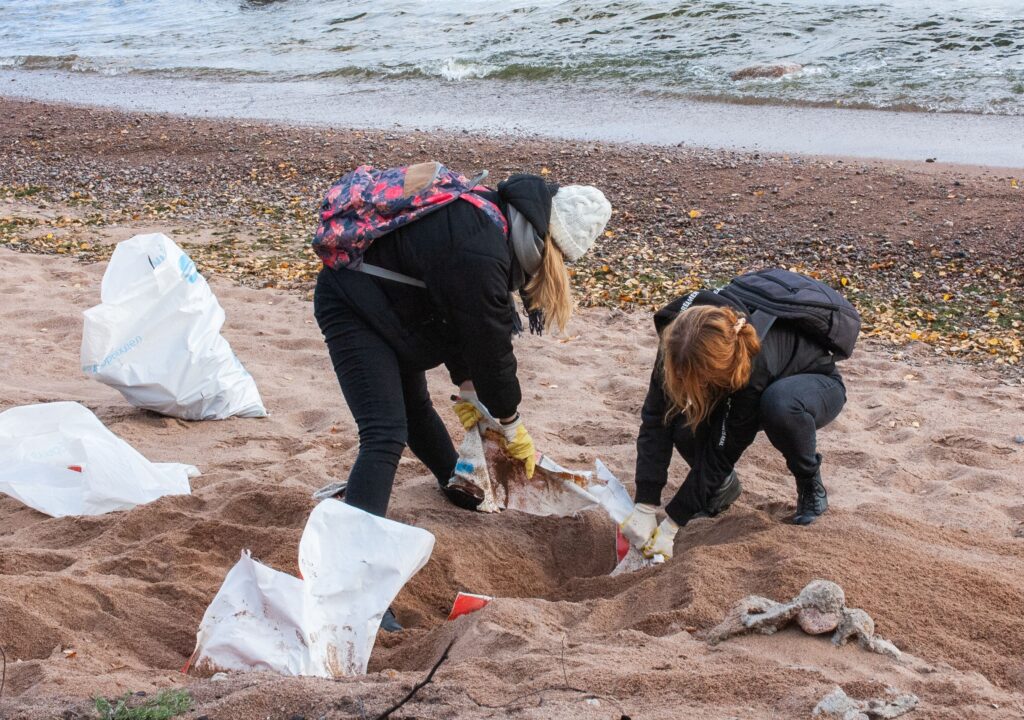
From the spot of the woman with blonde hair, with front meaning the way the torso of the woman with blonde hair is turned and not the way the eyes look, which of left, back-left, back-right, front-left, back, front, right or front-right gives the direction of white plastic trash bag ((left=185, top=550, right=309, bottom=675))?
back-right

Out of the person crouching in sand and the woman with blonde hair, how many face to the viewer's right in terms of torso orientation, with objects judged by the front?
1

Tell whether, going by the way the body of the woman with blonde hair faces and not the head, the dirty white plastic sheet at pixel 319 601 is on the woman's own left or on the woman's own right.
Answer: on the woman's own right

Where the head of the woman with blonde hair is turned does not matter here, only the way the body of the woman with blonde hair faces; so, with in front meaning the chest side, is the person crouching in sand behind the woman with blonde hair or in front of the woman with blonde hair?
in front

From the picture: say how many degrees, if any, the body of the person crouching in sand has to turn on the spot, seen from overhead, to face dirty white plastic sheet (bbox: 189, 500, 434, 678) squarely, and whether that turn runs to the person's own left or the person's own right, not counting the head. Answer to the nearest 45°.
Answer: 0° — they already face it

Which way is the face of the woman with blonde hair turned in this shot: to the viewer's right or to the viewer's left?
to the viewer's right

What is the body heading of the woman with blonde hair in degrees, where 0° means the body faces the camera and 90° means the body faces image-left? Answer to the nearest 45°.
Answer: approximately 270°

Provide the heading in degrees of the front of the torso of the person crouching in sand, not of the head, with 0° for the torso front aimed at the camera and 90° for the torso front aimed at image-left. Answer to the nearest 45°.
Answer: approximately 45°

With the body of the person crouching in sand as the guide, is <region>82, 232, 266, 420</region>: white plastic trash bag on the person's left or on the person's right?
on the person's right

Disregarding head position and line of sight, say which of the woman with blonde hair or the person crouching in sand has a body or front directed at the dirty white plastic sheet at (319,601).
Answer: the person crouching in sand

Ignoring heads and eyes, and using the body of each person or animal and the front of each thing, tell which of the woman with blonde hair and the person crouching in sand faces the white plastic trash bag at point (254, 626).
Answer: the person crouching in sand

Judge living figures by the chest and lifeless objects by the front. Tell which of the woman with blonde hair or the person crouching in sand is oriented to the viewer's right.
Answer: the woman with blonde hair

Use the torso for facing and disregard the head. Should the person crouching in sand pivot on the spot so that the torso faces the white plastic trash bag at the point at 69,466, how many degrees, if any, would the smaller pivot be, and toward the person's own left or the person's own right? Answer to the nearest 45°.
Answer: approximately 45° to the person's own right
